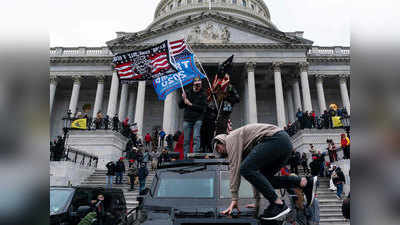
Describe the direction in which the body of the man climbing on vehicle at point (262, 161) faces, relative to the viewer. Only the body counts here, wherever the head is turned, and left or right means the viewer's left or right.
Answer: facing to the left of the viewer

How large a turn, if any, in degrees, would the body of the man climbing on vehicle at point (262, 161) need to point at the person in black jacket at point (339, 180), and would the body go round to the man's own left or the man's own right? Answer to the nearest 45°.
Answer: approximately 90° to the man's own right

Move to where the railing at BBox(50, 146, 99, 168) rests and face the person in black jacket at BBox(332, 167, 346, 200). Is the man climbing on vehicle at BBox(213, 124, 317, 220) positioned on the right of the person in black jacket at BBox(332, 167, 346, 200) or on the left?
right

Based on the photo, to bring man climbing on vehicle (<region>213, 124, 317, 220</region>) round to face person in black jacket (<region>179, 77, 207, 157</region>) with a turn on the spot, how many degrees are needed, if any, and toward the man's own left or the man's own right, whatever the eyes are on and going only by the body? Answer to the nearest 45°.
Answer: approximately 45° to the man's own right

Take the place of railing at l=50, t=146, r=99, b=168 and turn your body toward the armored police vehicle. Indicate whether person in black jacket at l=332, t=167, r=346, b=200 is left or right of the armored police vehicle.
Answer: left
